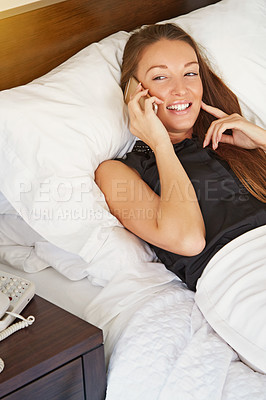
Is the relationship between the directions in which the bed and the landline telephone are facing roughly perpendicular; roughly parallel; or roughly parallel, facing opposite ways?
roughly parallel

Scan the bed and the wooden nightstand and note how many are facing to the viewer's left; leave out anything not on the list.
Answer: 0

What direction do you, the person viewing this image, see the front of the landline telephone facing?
facing the viewer and to the right of the viewer

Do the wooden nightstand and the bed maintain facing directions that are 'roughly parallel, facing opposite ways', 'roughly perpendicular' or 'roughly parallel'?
roughly parallel

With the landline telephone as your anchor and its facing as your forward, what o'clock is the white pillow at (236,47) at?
The white pillow is roughly at 9 o'clock from the landline telephone.

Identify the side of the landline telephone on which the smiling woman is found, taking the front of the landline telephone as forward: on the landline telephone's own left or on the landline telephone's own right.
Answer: on the landline telephone's own left

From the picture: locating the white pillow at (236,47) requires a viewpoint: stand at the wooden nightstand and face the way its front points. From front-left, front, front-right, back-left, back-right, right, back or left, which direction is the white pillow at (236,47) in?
left
